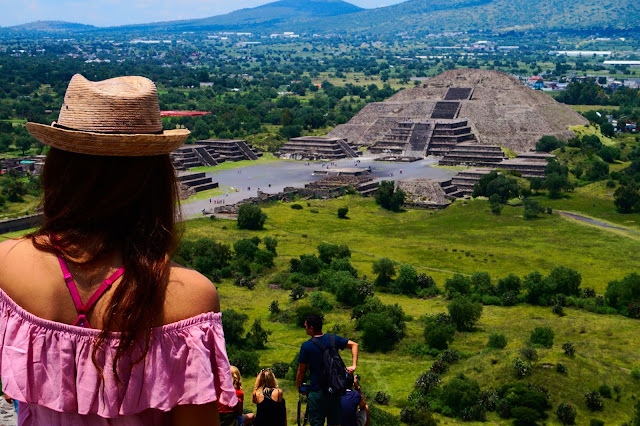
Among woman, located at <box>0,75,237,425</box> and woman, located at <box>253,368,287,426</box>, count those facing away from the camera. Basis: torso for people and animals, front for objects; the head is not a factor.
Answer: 2

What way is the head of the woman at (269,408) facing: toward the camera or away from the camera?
away from the camera

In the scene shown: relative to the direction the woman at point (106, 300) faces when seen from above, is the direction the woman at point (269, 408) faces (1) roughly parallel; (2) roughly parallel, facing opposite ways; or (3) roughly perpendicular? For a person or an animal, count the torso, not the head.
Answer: roughly parallel

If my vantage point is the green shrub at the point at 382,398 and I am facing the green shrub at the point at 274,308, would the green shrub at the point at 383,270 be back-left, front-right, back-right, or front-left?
front-right

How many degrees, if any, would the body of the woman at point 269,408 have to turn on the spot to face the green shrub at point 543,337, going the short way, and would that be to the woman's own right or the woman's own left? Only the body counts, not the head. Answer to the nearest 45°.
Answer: approximately 45° to the woman's own right

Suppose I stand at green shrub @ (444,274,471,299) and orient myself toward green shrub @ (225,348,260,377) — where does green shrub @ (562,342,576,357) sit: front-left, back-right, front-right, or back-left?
front-left

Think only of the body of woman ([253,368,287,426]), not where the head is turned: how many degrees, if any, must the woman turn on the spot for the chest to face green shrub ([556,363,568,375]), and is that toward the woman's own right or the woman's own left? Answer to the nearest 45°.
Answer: approximately 45° to the woman's own right

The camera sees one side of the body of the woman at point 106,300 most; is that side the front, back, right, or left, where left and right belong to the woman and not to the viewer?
back

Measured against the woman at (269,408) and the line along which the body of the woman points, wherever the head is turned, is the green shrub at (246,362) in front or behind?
in front

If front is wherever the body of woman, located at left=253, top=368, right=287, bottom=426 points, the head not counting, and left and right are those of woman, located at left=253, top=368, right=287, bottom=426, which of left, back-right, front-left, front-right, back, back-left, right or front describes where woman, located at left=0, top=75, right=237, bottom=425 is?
back

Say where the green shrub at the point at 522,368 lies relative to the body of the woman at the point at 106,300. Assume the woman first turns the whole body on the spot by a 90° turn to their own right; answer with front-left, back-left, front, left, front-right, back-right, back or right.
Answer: front-left

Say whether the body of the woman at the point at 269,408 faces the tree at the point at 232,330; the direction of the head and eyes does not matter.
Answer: yes

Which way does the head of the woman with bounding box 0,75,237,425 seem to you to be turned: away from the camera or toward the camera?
away from the camera

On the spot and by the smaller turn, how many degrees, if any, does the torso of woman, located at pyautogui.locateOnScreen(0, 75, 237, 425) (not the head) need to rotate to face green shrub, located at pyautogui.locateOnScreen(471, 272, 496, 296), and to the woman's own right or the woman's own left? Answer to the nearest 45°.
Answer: approximately 45° to the woman's own right

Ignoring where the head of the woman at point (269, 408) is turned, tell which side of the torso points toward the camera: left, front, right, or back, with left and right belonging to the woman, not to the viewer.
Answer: back

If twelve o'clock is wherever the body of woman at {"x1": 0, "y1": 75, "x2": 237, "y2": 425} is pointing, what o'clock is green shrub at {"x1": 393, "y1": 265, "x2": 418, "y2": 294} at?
The green shrub is roughly at 1 o'clock from the woman.

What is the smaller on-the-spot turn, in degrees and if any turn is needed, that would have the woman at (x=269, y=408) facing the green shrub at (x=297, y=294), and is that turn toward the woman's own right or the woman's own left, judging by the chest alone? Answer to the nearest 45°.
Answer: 0° — they already face it
